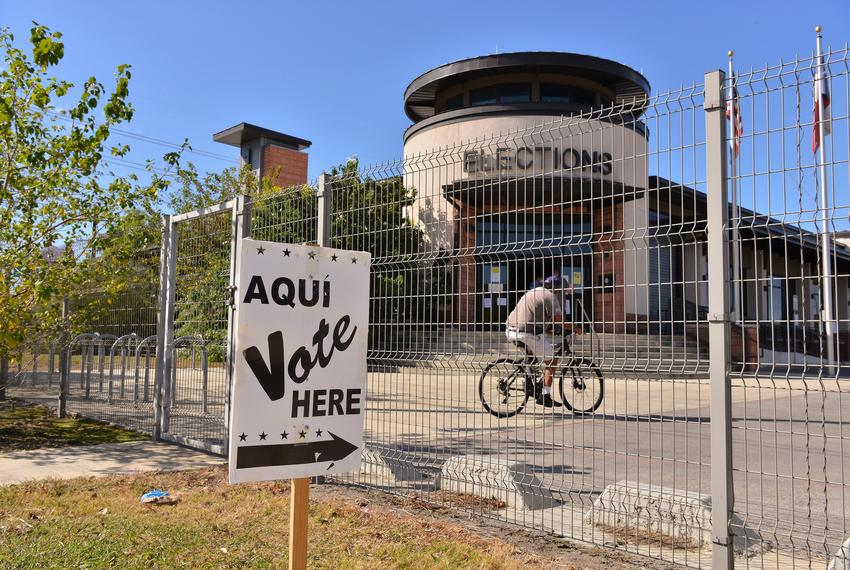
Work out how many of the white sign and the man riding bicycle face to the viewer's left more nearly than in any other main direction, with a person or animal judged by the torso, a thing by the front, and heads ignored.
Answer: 0

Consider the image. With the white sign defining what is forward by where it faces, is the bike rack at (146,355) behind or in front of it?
behind

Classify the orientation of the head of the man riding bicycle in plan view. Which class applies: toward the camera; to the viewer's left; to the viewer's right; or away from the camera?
to the viewer's right

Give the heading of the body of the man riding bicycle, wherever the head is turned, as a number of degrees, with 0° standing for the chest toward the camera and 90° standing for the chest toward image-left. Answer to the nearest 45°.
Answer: approximately 270°

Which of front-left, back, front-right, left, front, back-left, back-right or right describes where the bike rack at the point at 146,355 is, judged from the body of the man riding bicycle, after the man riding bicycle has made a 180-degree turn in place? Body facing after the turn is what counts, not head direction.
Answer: front-right

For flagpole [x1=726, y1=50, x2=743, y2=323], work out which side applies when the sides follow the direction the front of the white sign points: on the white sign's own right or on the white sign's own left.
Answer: on the white sign's own left

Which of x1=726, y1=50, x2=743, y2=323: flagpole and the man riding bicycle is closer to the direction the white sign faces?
the flagpole

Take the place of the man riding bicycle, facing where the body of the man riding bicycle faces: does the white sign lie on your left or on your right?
on your right

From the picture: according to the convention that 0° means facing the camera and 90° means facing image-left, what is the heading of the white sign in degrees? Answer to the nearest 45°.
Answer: approximately 315°
